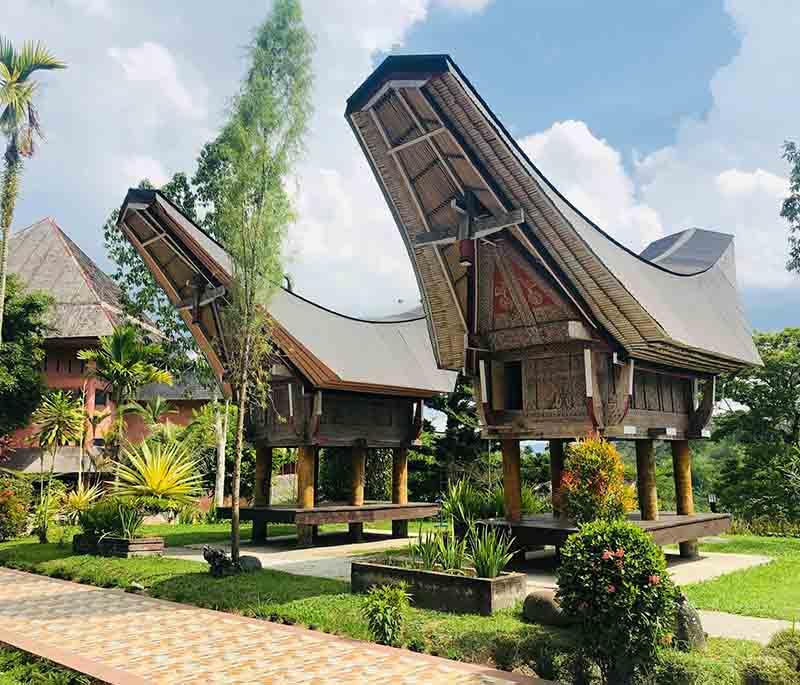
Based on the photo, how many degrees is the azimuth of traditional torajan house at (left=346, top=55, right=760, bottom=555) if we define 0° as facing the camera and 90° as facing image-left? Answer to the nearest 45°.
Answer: approximately 45°

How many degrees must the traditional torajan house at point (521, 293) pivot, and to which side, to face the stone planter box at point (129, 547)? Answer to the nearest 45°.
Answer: approximately 45° to its right

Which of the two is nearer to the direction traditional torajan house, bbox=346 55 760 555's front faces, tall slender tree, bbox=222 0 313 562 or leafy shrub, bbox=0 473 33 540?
the tall slender tree

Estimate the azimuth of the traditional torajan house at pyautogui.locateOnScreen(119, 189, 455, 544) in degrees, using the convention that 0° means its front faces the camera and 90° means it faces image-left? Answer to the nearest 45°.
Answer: approximately 45°

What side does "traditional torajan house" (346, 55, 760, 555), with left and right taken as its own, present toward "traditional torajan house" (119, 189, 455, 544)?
right
